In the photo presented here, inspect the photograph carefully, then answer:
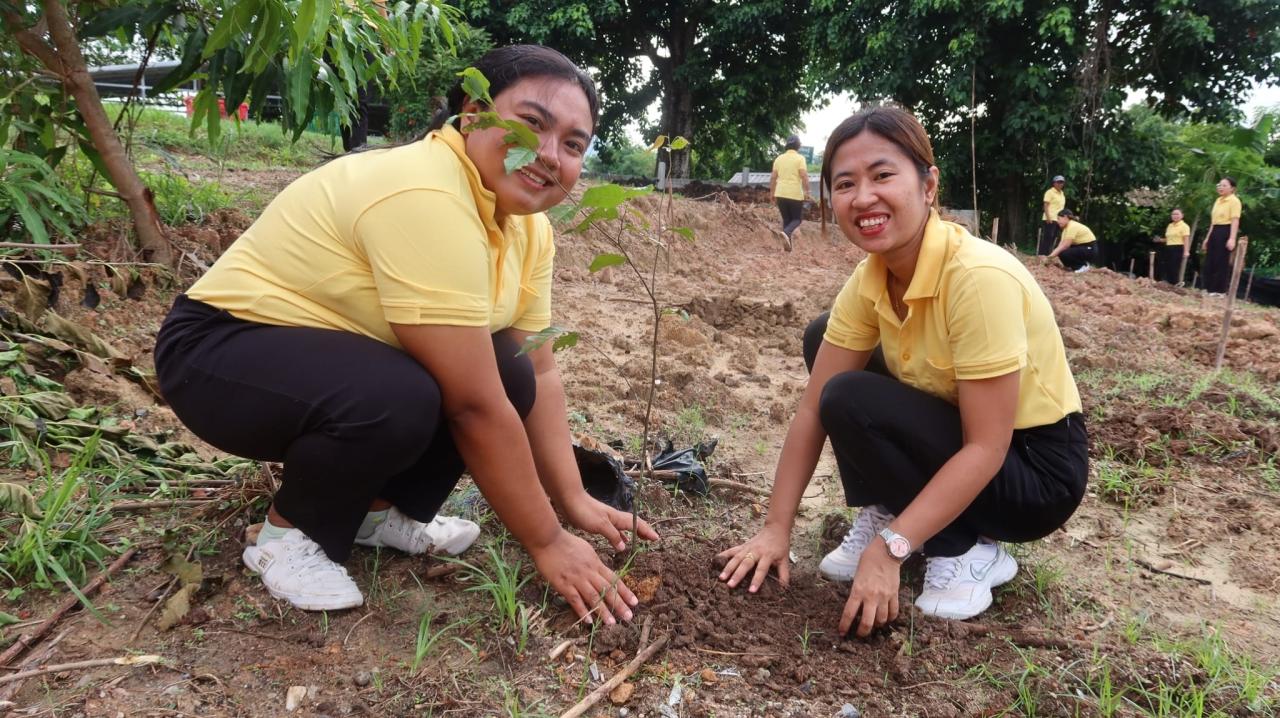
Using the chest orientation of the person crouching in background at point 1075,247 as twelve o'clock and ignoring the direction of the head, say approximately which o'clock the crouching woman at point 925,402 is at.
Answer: The crouching woman is roughly at 9 o'clock from the person crouching in background.

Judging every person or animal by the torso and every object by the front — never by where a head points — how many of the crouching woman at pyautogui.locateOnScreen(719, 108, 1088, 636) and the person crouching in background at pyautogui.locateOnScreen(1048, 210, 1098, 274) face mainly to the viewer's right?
0

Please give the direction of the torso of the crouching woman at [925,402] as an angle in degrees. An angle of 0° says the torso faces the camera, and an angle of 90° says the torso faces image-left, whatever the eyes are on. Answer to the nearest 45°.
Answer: approximately 45°

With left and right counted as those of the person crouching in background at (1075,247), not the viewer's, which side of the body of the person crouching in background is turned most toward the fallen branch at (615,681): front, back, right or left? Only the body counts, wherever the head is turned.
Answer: left

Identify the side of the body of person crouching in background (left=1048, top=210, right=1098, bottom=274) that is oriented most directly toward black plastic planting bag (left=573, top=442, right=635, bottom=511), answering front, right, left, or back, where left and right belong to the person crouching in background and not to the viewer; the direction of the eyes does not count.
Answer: left

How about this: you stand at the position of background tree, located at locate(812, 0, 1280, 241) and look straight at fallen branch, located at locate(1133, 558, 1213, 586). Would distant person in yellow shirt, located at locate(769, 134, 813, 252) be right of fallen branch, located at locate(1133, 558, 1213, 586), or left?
right

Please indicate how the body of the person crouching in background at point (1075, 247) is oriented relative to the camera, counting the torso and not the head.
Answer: to the viewer's left

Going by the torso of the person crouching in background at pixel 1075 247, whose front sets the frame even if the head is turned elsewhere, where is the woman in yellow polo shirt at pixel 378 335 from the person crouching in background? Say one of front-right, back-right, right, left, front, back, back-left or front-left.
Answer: left
